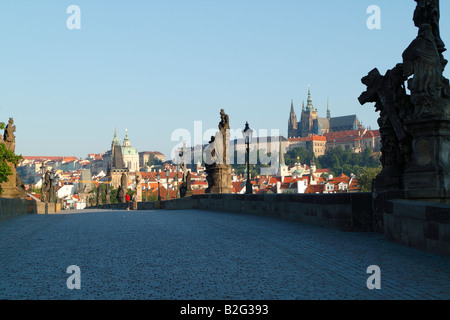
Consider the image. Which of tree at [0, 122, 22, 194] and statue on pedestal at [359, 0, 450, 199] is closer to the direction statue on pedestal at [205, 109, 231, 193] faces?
the tree

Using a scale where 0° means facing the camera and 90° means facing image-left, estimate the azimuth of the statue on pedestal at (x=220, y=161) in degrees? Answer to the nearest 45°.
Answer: approximately 90°

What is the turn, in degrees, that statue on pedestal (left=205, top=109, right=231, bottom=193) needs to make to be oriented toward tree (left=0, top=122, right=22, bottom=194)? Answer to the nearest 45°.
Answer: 0° — it already faces it

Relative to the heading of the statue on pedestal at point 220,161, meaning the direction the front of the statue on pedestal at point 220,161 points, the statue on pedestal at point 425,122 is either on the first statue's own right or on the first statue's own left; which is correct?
on the first statue's own left
